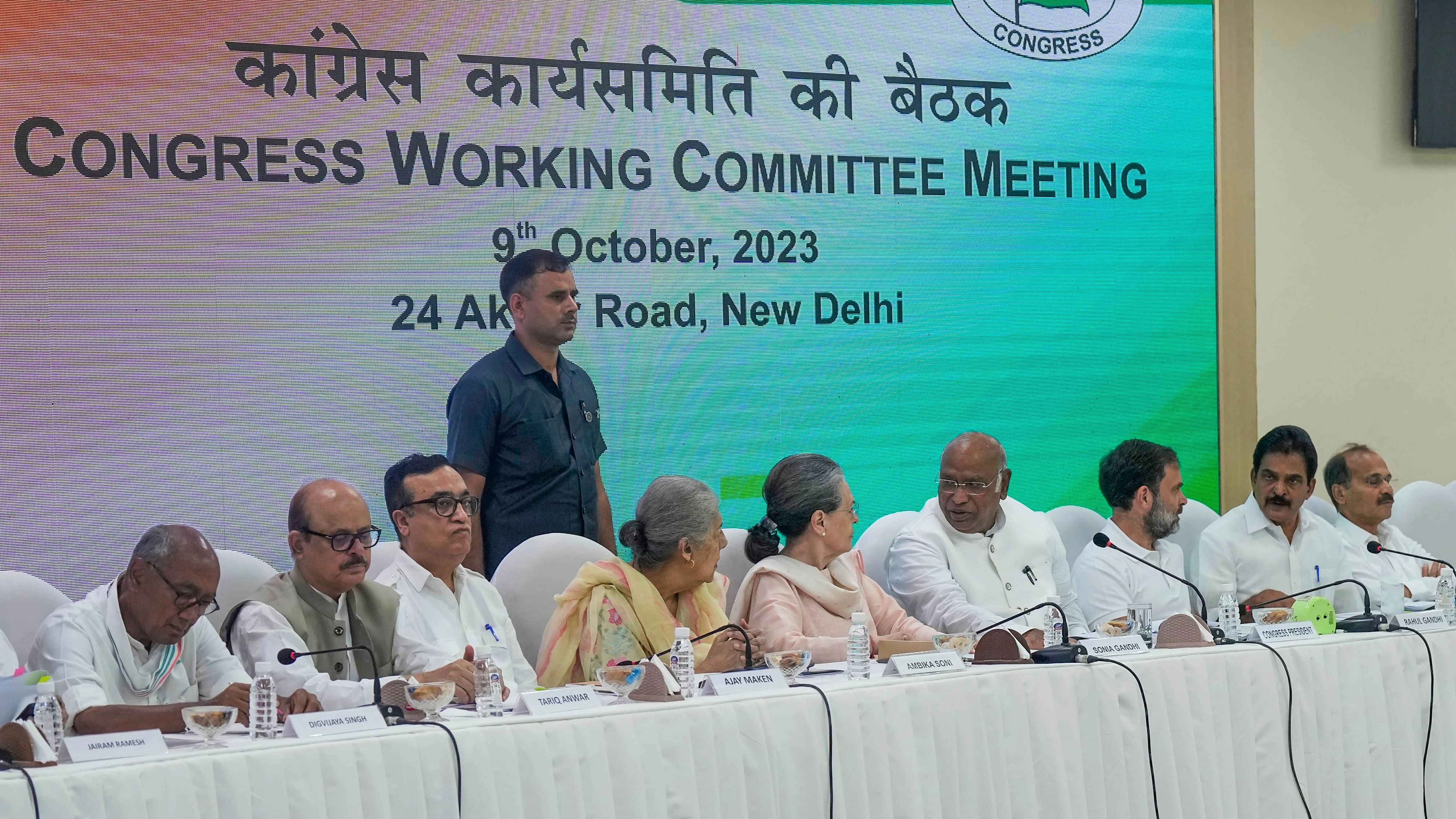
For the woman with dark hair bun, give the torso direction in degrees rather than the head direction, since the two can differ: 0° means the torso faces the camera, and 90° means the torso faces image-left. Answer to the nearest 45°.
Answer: approximately 315°

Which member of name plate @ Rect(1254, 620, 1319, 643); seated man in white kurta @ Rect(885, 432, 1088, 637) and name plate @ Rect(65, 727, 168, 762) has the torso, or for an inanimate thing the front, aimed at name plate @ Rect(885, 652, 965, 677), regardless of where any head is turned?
the seated man in white kurta

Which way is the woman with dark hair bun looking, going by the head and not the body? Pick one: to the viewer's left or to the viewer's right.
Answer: to the viewer's right

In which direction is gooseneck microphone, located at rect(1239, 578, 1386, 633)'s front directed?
to the viewer's left

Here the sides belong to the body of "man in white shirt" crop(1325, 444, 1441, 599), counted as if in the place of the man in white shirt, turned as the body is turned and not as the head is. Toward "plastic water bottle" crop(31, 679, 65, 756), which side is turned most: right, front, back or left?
right

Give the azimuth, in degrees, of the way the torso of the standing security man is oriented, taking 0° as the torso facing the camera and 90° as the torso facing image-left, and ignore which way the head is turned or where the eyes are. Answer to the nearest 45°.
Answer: approximately 315°

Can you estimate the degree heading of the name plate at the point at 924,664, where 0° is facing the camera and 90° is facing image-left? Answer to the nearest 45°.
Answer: approximately 315°

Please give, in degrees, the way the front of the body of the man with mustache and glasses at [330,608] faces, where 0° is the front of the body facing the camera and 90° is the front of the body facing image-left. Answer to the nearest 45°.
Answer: approximately 315°

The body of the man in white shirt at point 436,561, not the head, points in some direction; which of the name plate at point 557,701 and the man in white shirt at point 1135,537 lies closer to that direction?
the name plate
